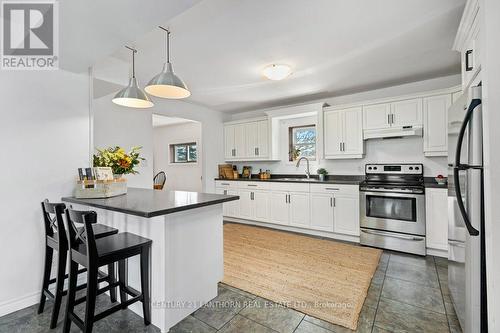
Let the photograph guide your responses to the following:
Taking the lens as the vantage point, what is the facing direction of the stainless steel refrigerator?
facing to the left of the viewer

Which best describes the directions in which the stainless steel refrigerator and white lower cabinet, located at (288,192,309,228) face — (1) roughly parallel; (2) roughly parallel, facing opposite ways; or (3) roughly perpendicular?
roughly perpendicular

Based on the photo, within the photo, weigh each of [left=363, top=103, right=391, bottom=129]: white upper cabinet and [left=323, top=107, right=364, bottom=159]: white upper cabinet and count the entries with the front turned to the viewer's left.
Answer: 0

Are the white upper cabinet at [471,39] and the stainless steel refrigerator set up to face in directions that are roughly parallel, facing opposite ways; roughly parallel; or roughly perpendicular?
roughly parallel

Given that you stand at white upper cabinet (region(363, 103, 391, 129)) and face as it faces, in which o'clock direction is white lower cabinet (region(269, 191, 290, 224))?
The white lower cabinet is roughly at 3 o'clock from the white upper cabinet.

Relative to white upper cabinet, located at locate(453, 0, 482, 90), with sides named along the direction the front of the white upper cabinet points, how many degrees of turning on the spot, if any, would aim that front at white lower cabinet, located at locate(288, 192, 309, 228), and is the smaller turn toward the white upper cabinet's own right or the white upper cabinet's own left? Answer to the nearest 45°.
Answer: approximately 45° to the white upper cabinet's own right

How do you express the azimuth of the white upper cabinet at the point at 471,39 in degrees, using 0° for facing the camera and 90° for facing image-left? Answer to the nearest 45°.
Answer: approximately 90°

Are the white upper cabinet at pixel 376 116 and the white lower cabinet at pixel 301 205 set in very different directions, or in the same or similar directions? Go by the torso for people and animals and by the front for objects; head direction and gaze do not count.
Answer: same or similar directions

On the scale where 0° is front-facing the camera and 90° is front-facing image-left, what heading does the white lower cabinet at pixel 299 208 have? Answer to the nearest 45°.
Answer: approximately 45°

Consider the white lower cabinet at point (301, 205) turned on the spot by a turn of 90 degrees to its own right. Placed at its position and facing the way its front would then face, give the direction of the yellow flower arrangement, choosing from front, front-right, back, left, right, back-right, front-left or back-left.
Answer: left

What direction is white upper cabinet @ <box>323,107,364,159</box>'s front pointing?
toward the camera

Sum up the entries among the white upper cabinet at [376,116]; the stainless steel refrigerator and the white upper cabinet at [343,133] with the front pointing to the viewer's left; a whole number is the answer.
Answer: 1

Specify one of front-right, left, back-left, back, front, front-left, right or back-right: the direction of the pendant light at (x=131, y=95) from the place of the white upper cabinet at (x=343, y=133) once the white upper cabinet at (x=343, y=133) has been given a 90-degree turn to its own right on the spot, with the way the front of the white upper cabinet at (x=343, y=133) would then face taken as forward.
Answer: front-left

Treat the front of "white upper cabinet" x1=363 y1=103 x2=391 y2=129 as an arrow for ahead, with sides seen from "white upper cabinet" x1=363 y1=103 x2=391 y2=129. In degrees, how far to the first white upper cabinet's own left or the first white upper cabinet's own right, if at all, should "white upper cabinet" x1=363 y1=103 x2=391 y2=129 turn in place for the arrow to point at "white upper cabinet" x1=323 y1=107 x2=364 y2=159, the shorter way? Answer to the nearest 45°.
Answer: approximately 90° to the first white upper cabinet's own right

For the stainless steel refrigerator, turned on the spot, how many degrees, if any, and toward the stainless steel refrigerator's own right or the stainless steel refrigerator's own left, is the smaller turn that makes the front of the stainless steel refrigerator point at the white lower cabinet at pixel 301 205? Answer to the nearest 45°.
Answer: approximately 45° to the stainless steel refrigerator's own right
